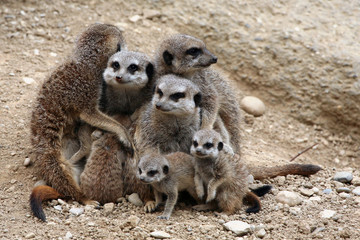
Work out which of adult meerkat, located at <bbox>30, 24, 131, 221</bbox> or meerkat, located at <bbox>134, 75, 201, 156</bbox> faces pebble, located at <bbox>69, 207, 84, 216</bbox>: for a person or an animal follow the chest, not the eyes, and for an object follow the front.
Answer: the meerkat

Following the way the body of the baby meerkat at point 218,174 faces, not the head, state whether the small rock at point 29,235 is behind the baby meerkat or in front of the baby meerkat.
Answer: in front

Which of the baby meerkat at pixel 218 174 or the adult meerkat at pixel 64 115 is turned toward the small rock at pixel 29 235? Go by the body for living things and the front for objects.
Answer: the baby meerkat

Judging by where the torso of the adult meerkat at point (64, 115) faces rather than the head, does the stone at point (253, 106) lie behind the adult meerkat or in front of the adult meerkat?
in front

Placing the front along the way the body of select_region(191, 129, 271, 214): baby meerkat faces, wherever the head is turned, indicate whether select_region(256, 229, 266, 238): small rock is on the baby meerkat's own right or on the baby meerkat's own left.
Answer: on the baby meerkat's own left

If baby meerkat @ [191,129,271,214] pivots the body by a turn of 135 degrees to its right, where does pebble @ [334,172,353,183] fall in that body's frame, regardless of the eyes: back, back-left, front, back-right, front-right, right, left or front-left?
front-right

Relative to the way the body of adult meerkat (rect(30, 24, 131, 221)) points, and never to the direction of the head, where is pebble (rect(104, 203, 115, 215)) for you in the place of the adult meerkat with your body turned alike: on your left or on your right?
on your right

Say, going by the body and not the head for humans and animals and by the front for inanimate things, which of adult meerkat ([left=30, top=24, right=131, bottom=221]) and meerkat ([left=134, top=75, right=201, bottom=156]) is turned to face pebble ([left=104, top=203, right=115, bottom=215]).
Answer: the meerkat

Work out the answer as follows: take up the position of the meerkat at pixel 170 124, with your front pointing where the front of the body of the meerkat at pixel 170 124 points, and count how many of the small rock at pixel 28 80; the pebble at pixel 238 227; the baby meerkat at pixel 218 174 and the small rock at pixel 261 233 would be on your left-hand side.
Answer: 3

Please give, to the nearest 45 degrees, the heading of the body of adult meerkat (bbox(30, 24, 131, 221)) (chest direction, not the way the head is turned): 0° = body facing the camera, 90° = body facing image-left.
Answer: approximately 225°

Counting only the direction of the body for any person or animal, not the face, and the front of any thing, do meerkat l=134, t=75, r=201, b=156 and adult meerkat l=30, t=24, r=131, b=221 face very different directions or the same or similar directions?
very different directions

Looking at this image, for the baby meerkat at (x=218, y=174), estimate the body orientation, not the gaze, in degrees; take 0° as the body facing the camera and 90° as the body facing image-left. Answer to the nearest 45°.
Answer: approximately 45°

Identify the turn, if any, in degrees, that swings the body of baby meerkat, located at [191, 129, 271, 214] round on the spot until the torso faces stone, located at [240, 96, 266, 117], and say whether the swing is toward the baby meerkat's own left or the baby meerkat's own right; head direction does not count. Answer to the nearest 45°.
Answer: approximately 135° to the baby meerkat's own right

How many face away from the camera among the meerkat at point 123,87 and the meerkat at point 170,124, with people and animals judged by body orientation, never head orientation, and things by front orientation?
0

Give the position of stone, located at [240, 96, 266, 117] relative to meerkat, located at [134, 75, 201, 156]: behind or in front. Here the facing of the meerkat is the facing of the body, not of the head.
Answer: behind
